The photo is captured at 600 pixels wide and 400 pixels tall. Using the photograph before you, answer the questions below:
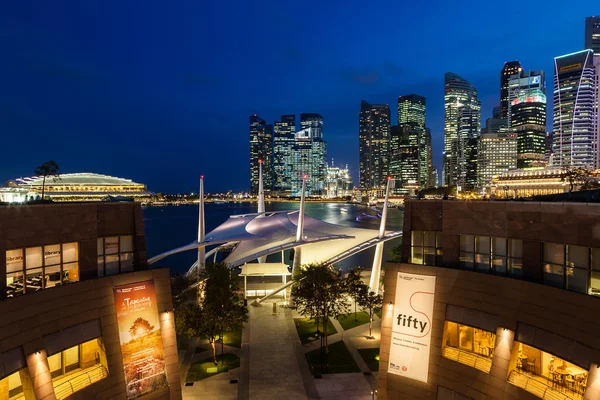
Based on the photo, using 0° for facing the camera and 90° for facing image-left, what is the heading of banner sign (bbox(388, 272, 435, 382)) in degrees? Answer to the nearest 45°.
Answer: approximately 0°

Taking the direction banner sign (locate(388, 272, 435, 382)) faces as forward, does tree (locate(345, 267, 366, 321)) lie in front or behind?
behind

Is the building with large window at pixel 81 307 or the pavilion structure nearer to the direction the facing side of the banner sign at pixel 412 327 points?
the building with large window

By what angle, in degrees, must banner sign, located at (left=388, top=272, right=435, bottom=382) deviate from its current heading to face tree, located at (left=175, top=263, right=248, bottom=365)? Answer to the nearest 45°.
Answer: approximately 90° to its right

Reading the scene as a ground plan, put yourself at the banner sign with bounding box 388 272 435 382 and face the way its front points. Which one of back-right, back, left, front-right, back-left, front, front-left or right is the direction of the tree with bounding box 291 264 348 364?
back-right

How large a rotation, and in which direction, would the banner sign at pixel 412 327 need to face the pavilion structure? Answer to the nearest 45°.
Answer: approximately 135° to its right

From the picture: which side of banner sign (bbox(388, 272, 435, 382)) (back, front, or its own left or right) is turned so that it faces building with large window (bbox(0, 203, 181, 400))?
right

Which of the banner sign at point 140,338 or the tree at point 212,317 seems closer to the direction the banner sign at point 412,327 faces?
the banner sign
